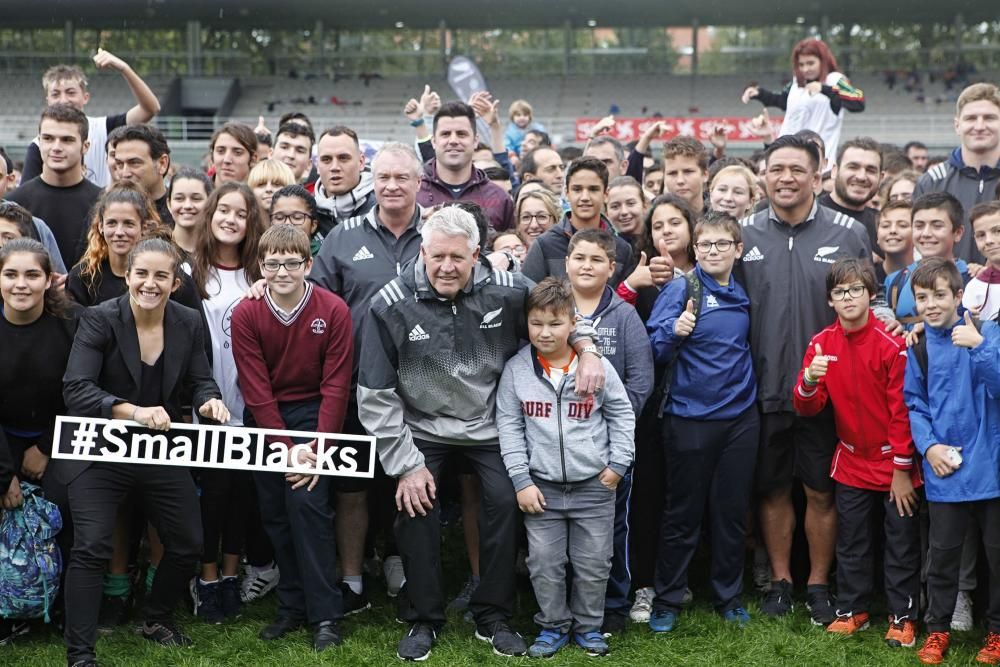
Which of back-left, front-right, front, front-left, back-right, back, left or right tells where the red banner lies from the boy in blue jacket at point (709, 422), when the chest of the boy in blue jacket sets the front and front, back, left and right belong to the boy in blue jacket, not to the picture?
back

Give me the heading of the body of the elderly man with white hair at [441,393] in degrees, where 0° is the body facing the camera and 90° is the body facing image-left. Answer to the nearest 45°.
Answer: approximately 0°

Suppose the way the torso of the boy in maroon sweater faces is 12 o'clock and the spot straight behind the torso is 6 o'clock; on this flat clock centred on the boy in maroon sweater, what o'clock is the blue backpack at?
The blue backpack is roughly at 3 o'clock from the boy in maroon sweater.

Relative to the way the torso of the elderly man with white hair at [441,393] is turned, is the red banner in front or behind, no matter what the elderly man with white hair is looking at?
behind

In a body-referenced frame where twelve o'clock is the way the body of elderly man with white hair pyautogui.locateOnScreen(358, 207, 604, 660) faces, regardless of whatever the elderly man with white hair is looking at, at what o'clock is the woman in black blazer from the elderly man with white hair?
The woman in black blazer is roughly at 3 o'clock from the elderly man with white hair.

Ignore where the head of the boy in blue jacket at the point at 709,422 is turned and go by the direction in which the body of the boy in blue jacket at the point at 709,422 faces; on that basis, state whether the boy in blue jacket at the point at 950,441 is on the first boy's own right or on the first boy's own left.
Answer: on the first boy's own left

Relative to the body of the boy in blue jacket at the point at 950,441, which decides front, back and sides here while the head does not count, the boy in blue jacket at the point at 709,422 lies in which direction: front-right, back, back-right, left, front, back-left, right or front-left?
right

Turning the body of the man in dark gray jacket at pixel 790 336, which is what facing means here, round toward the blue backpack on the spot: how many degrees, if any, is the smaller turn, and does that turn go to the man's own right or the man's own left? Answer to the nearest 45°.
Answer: approximately 45° to the man's own right
